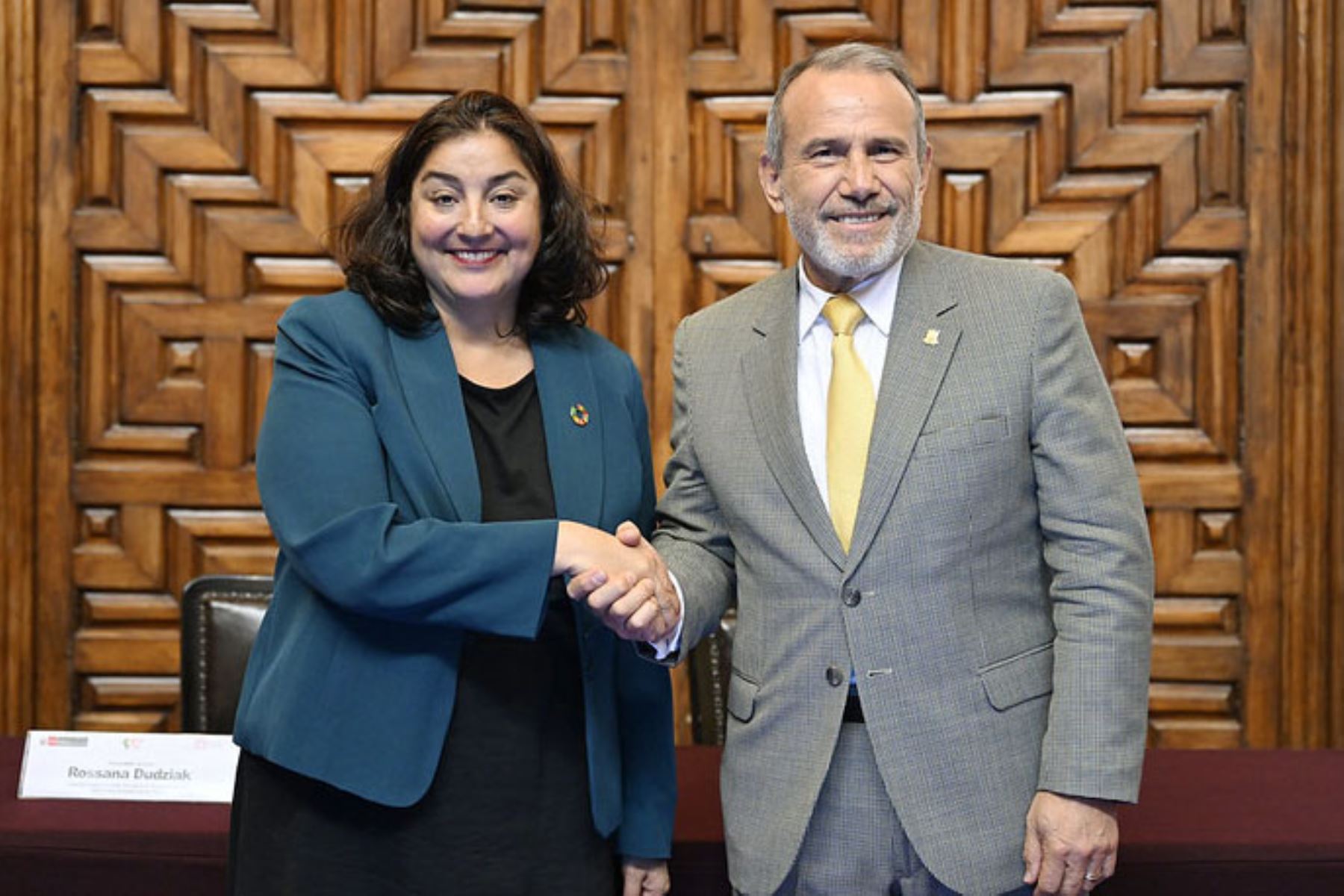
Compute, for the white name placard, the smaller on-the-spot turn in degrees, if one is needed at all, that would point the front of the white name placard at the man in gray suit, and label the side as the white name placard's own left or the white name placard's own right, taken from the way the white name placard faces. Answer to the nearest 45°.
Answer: approximately 45° to the white name placard's own left

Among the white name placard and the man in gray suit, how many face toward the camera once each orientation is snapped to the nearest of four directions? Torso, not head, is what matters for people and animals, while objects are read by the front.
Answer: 2

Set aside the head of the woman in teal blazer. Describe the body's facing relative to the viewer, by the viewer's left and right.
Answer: facing the viewer and to the right of the viewer
